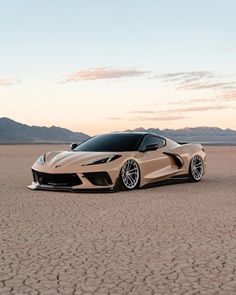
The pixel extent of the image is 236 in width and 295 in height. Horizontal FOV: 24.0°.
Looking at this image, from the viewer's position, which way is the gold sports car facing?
facing the viewer and to the left of the viewer
